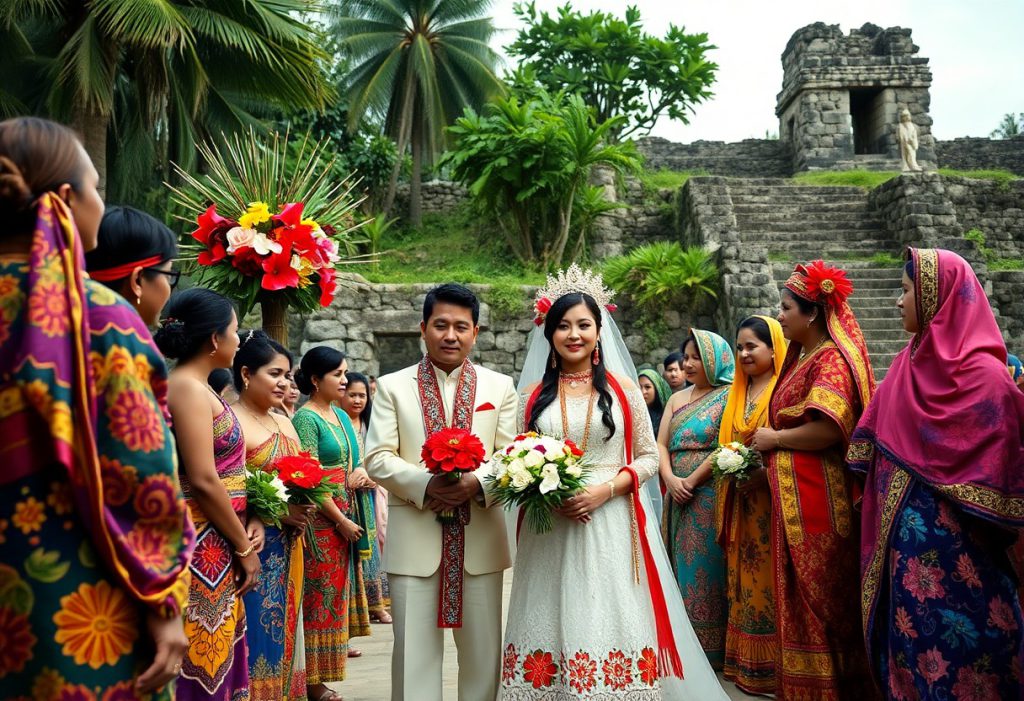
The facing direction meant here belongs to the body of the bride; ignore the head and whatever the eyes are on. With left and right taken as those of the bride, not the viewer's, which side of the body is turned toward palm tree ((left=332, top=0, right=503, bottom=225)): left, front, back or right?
back

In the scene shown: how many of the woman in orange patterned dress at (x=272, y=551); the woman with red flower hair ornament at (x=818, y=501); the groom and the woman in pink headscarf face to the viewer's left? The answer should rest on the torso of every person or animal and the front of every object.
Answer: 2

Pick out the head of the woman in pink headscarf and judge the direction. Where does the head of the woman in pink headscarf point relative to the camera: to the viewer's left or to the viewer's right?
to the viewer's left

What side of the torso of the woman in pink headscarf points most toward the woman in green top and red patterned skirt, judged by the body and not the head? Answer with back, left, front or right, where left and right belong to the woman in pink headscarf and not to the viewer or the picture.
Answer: front

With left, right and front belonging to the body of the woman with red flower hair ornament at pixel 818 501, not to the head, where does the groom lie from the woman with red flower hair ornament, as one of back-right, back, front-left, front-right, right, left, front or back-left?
front-left

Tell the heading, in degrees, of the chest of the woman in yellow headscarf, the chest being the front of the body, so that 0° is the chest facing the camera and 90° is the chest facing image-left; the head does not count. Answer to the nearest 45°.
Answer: approximately 45°

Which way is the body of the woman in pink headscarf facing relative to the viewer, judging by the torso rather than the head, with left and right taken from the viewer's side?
facing to the left of the viewer

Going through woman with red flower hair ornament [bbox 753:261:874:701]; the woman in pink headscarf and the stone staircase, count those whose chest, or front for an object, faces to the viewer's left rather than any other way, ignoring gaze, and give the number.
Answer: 2

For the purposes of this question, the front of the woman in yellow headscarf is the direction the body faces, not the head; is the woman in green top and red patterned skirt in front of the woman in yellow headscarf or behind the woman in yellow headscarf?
in front

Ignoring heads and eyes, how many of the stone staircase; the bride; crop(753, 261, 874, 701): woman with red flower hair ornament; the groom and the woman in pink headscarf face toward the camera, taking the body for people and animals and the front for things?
3
